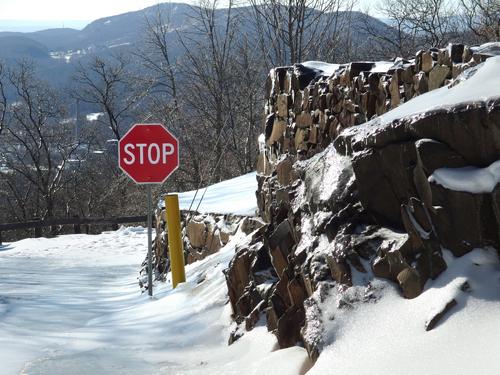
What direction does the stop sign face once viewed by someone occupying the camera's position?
facing the viewer

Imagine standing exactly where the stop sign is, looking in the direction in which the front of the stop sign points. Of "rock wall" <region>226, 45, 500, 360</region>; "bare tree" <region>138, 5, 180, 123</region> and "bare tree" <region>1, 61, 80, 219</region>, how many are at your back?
2

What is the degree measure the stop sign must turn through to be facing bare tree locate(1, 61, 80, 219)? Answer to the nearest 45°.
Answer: approximately 180°

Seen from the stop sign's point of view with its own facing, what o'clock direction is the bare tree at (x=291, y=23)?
The bare tree is roughly at 7 o'clock from the stop sign.

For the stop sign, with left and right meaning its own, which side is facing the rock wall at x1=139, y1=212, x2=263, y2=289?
back

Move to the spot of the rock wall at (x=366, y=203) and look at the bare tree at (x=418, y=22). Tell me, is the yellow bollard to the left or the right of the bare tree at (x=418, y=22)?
left

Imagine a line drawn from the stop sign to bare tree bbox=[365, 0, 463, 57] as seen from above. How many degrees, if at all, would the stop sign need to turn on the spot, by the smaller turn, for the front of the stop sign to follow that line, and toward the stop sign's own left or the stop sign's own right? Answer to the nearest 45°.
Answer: approximately 135° to the stop sign's own left

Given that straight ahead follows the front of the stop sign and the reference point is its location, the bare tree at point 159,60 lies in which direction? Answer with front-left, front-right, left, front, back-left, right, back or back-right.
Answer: back

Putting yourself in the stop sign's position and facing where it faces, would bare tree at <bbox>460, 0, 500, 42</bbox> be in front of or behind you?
behind
